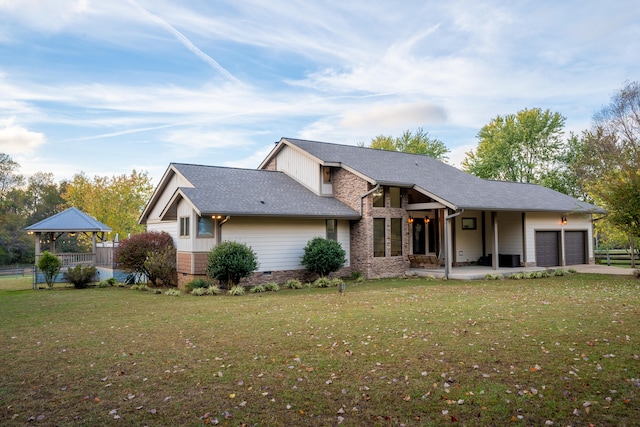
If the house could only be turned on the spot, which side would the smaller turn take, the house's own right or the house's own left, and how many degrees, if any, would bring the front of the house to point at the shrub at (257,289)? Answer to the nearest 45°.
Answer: approximately 90° to the house's own right

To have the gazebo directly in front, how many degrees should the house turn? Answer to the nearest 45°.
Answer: approximately 135° to its right

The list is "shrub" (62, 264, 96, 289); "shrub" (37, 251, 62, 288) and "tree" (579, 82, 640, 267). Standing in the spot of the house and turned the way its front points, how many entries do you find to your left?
1

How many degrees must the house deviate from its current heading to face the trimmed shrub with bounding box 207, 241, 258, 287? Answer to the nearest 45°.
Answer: approximately 90° to its right

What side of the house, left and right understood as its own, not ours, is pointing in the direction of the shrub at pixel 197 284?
right

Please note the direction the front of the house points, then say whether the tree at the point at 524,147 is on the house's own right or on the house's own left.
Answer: on the house's own left

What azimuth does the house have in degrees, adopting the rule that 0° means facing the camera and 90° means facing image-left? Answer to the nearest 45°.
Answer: approximately 315°

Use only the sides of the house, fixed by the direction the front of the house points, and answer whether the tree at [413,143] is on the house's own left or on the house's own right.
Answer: on the house's own left
